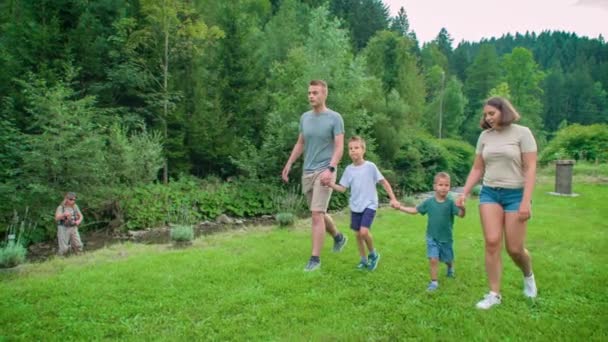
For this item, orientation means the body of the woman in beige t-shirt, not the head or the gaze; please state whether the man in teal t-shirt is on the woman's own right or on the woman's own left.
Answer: on the woman's own right

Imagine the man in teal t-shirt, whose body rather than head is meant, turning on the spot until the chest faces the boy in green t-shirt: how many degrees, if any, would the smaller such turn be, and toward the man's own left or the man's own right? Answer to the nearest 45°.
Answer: approximately 90° to the man's own left

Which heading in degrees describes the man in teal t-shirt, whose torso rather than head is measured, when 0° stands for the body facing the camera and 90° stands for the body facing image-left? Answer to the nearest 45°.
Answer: approximately 45°

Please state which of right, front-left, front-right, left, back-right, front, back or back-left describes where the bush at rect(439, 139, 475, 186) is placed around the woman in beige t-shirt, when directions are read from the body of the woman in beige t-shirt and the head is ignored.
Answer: back-right

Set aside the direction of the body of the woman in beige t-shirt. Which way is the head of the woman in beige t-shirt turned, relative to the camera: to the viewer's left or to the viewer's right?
to the viewer's left

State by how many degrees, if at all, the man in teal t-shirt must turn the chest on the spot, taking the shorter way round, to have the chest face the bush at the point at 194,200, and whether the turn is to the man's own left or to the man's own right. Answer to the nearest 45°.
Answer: approximately 90° to the man's own right

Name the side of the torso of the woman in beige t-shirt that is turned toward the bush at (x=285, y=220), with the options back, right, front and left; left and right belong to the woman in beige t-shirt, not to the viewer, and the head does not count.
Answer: right

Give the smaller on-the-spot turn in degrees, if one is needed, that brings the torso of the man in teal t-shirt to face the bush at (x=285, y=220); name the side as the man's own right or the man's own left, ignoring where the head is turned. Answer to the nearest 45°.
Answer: approximately 135° to the man's own right

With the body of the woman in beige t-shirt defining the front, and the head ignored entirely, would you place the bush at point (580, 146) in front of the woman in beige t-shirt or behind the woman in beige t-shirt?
behind

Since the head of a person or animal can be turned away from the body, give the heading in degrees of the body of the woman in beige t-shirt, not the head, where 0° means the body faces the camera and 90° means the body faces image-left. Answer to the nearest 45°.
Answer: approximately 45°

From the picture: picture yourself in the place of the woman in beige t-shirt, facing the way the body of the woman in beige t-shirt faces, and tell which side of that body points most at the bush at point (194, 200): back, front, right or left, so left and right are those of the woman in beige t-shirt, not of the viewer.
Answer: right

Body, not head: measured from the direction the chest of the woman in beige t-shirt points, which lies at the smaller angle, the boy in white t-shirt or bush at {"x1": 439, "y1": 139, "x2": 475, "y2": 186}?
the boy in white t-shirt
